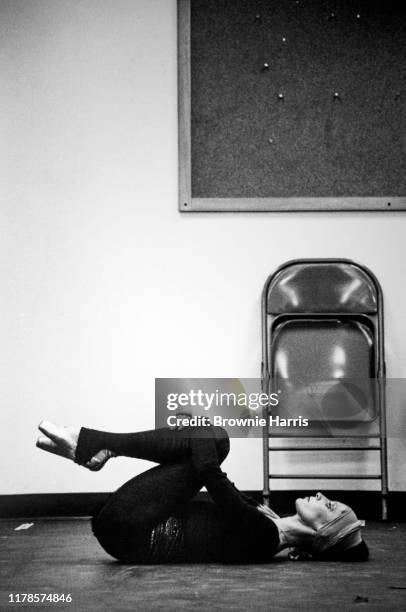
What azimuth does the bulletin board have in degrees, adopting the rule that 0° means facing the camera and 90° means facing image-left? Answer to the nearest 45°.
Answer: approximately 0°

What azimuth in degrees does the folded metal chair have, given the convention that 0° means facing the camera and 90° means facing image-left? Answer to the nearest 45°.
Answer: approximately 0°

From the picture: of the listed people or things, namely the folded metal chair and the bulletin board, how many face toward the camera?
2

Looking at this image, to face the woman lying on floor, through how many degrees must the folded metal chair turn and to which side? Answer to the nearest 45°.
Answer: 0° — it already faces them
